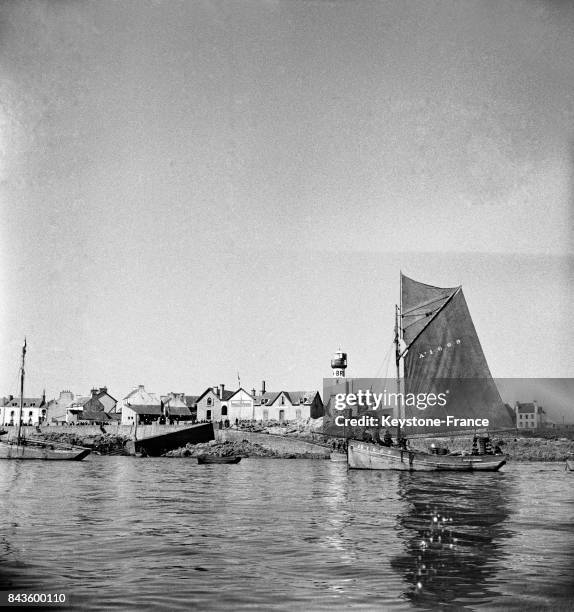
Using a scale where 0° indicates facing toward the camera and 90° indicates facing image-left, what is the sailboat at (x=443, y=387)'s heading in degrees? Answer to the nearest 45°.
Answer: approximately 90°
